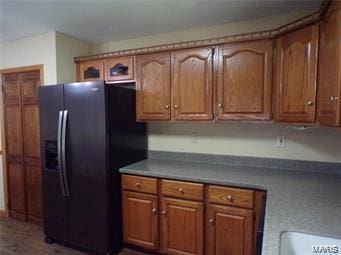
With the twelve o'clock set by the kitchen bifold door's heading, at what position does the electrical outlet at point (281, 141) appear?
The electrical outlet is roughly at 9 o'clock from the kitchen bifold door.

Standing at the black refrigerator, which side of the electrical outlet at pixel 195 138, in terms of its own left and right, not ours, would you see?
right

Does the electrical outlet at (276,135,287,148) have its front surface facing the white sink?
yes

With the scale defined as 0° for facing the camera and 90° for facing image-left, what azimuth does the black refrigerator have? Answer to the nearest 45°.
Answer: approximately 45°

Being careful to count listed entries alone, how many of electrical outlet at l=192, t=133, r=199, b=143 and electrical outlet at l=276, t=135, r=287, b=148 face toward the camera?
2

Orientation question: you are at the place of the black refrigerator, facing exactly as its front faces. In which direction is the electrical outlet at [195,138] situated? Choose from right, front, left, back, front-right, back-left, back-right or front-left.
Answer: back-left
